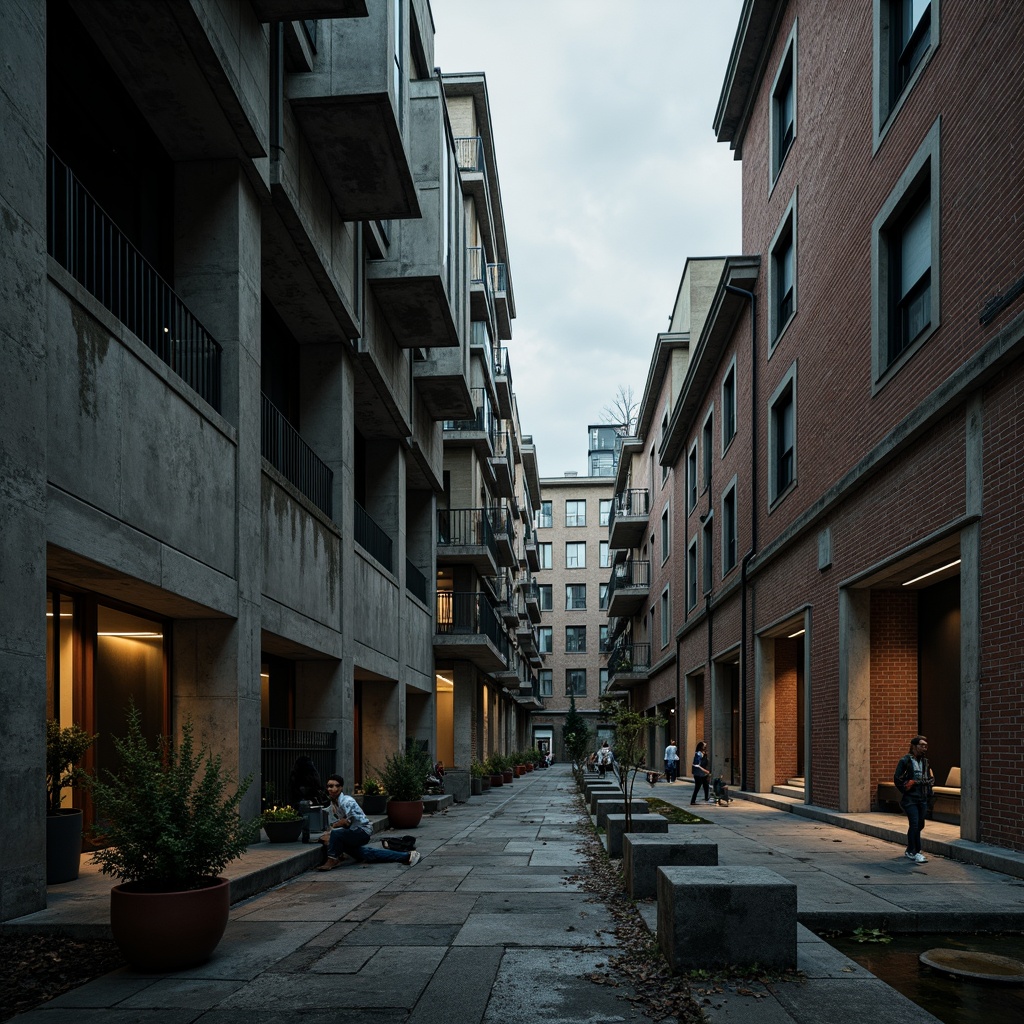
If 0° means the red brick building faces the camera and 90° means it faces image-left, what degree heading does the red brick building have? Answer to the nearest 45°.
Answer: approximately 90°

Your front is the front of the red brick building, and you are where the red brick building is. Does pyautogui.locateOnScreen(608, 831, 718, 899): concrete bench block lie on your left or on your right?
on your left

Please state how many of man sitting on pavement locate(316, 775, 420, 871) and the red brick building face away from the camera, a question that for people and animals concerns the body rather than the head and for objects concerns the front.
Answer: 0

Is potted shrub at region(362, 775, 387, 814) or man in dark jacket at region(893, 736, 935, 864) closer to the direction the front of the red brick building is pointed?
the potted shrub

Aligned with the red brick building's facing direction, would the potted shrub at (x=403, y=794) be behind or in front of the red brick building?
in front

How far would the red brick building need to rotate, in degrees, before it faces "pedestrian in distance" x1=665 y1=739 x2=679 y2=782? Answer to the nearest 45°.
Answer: approximately 90° to its right
